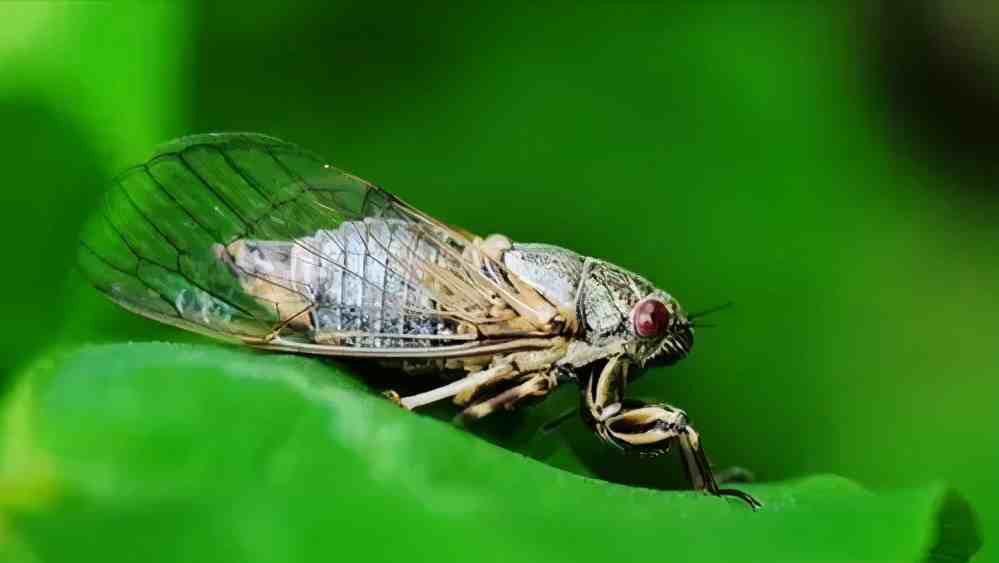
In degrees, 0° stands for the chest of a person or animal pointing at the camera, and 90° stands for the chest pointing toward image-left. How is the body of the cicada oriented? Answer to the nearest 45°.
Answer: approximately 270°
